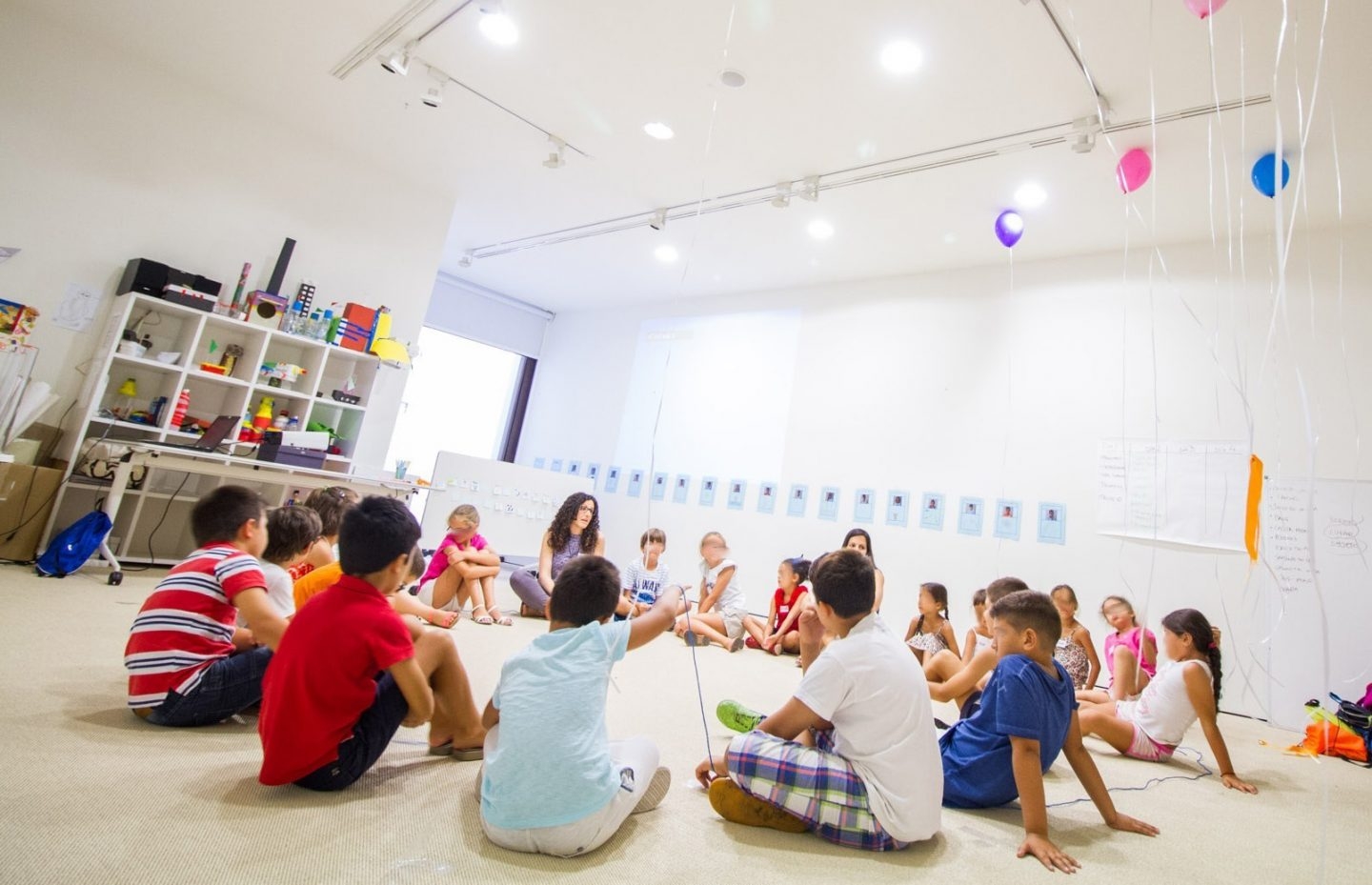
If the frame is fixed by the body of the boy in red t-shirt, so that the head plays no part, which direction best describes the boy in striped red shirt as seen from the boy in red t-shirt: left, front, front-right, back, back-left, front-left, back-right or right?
left

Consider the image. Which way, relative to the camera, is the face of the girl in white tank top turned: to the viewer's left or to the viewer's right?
to the viewer's left

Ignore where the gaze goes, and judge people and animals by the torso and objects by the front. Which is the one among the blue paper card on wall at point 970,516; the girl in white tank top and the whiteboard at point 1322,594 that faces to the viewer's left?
the girl in white tank top

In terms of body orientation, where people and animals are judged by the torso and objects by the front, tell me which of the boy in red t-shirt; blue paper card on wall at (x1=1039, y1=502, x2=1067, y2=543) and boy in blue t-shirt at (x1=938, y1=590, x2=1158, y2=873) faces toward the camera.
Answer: the blue paper card on wall

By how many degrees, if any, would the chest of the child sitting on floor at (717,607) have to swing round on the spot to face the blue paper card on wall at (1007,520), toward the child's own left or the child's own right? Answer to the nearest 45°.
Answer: approximately 135° to the child's own left

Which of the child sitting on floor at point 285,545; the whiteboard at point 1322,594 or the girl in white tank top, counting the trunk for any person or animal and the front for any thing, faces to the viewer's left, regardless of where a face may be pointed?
the girl in white tank top

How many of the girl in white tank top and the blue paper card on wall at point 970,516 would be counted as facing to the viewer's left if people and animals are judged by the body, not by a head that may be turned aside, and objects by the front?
1

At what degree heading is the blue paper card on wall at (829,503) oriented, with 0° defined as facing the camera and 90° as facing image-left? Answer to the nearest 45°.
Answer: approximately 45°

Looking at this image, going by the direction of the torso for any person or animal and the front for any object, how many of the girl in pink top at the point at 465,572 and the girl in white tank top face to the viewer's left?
1

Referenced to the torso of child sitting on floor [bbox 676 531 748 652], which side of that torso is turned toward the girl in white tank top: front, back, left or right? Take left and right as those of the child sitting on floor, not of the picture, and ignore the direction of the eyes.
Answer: left

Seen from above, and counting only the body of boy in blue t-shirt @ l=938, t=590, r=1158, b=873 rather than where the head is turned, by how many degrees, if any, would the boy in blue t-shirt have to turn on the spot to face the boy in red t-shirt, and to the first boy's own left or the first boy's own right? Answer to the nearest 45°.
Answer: approximately 90° to the first boy's own left

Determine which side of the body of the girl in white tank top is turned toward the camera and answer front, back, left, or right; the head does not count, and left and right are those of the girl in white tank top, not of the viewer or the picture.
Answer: left
